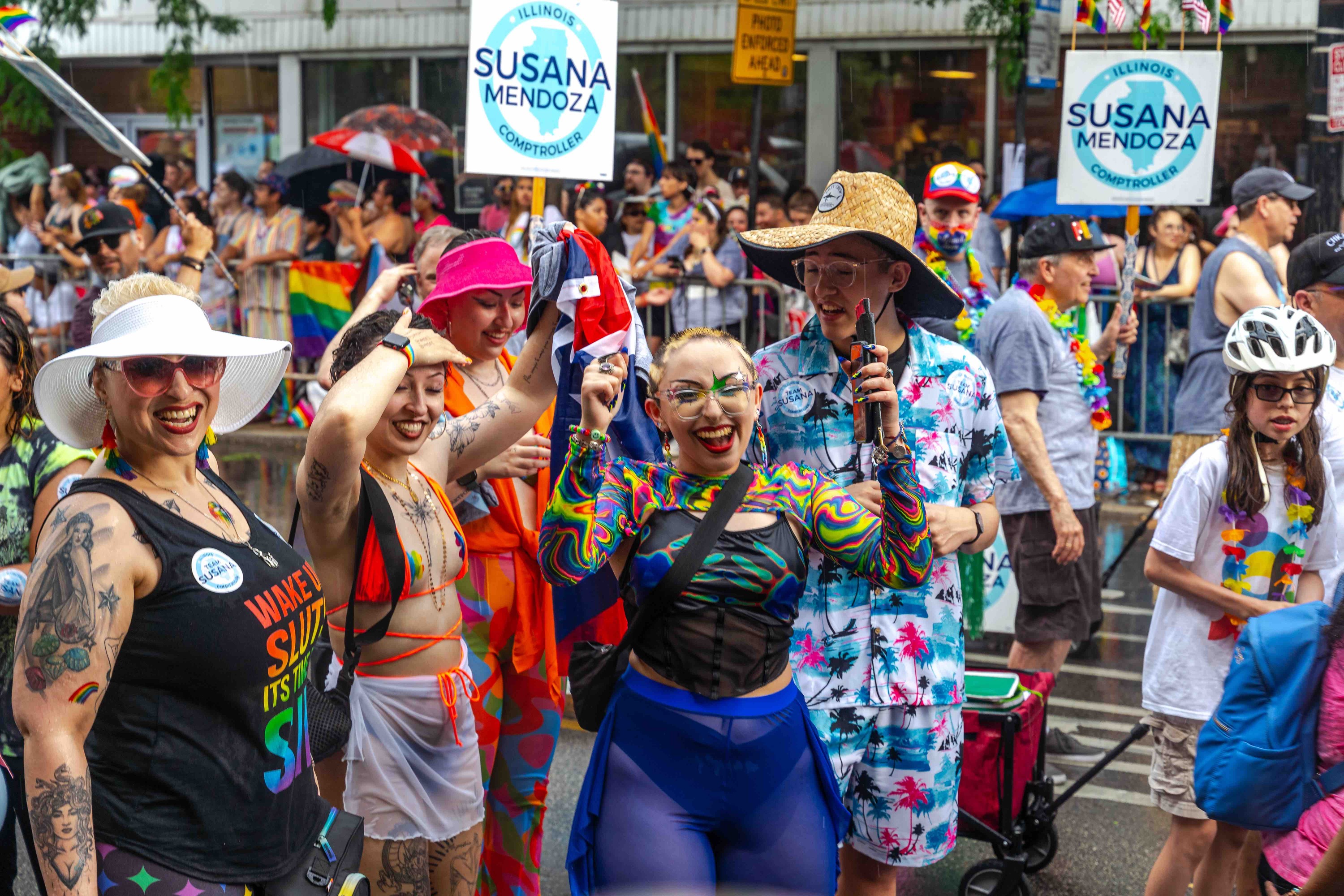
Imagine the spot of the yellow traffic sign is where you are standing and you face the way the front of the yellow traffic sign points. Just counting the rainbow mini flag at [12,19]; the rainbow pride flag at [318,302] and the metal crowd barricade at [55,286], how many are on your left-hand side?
0

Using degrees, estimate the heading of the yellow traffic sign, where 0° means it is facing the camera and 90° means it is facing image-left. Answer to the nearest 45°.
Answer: approximately 0°

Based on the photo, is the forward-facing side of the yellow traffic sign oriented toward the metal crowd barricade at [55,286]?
no

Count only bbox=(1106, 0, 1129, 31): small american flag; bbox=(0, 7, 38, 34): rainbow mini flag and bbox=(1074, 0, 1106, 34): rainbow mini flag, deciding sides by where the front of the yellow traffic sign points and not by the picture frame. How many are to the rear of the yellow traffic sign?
0

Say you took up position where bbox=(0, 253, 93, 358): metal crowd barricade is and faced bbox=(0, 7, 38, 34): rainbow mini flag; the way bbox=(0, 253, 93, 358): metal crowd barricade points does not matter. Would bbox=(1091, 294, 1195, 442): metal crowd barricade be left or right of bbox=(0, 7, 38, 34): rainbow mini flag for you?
left

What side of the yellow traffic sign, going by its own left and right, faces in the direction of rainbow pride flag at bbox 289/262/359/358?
right

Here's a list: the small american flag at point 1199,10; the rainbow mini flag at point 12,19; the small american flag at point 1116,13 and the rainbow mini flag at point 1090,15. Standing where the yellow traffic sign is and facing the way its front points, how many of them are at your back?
0

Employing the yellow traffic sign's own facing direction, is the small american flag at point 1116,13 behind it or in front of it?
in front

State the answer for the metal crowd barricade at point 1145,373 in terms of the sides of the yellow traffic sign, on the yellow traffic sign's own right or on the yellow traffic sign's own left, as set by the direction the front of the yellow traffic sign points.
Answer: on the yellow traffic sign's own left
